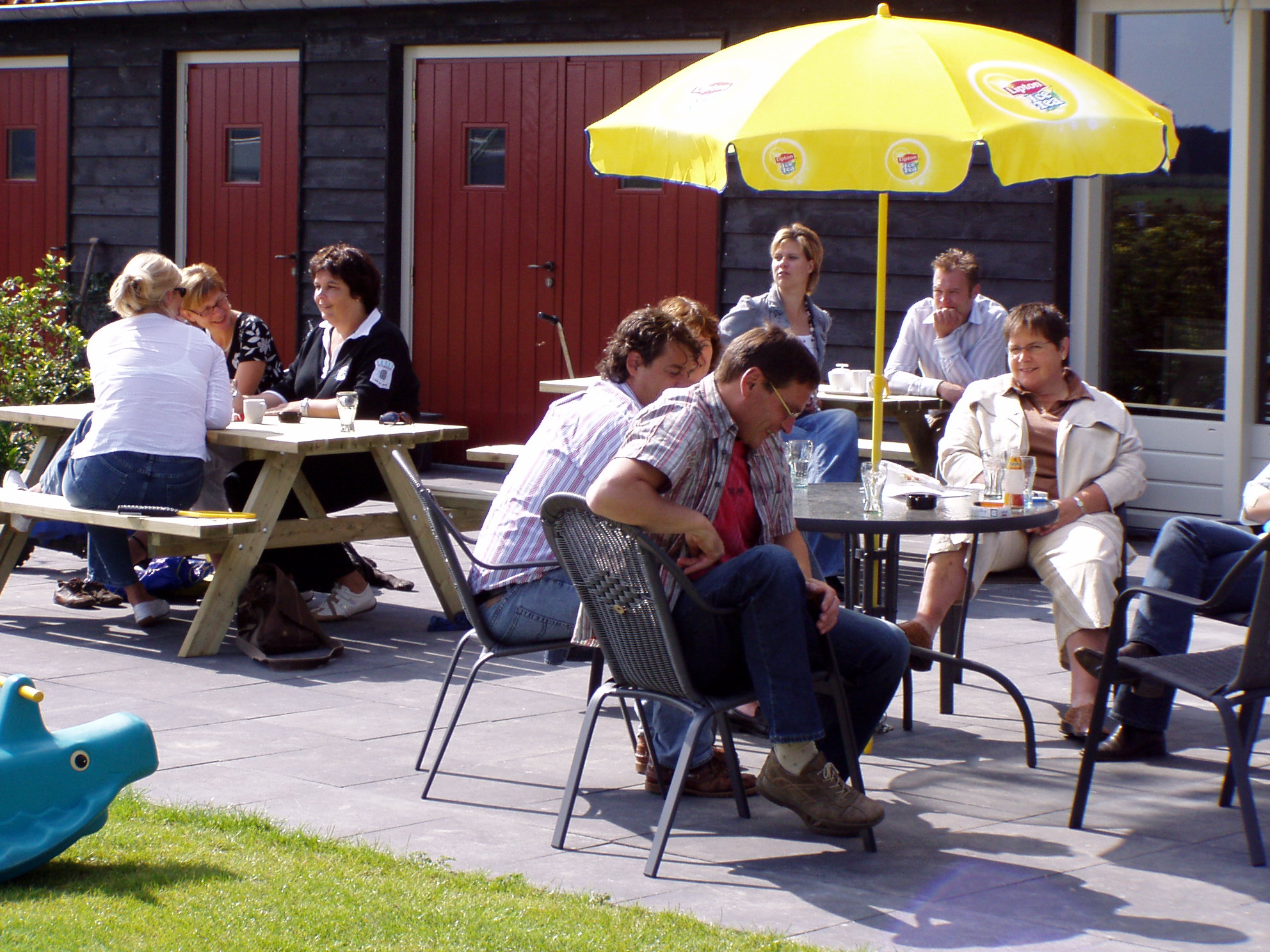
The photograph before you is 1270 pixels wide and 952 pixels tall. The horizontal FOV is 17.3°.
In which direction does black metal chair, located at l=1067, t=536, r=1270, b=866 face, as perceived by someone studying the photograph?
facing away from the viewer and to the left of the viewer

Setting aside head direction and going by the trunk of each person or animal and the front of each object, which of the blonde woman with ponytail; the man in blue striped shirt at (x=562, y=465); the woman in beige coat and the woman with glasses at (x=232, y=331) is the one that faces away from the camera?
the blonde woman with ponytail

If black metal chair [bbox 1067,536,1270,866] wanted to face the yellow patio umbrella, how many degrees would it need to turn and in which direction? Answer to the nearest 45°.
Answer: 0° — it already faces it

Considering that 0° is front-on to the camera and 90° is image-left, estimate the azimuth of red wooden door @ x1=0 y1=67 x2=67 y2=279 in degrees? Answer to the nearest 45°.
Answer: approximately 0°

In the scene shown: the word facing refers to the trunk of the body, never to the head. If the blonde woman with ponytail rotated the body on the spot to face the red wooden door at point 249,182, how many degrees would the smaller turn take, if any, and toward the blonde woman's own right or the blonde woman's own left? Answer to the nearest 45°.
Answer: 0° — they already face it

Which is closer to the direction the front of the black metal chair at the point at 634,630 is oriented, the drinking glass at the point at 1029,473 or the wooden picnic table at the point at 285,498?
the drinking glass

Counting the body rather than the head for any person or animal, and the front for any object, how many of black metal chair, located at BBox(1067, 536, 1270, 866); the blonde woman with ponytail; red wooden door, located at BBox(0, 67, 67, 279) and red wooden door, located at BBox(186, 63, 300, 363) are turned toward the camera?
2

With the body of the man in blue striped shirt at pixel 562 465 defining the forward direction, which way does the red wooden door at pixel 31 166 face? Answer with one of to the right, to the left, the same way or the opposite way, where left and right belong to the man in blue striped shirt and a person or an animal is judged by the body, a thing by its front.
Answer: to the right
